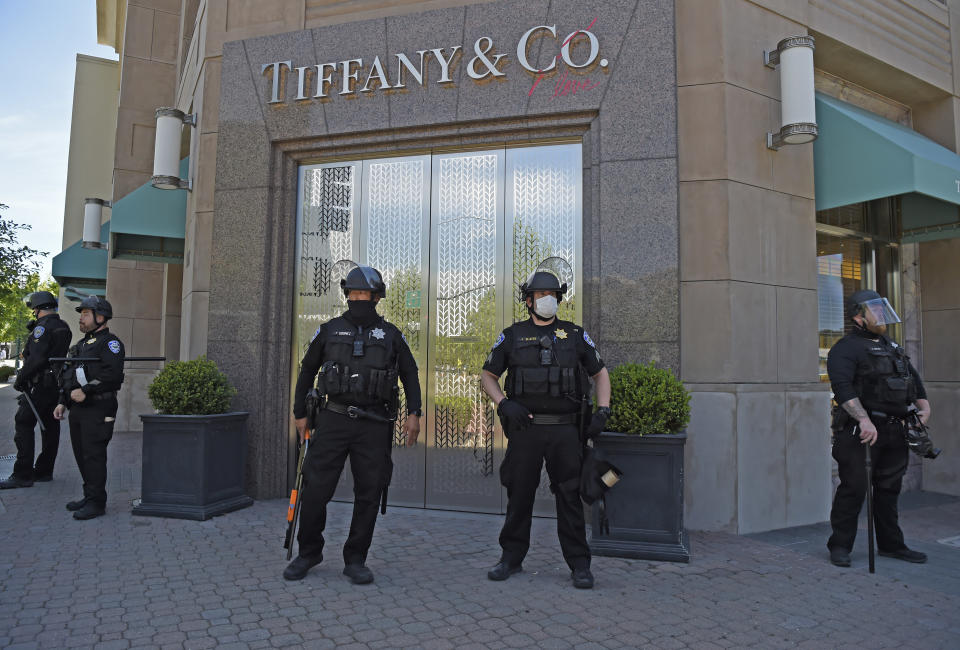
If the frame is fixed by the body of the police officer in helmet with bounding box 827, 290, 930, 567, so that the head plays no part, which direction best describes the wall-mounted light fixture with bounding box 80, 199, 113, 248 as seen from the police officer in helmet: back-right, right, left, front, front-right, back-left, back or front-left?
back-right

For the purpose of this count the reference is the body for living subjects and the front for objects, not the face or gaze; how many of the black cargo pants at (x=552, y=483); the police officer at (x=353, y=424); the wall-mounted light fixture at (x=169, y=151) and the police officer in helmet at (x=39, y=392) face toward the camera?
2

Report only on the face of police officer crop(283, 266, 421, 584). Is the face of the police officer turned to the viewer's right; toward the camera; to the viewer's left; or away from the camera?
toward the camera

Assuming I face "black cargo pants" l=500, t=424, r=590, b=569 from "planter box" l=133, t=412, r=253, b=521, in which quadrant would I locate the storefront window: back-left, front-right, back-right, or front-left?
front-left

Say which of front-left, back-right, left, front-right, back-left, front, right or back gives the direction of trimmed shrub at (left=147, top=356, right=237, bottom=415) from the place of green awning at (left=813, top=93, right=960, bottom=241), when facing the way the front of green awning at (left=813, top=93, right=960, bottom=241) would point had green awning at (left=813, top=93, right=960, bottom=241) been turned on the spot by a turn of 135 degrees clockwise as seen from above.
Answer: front-left

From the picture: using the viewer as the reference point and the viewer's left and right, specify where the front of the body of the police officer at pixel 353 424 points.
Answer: facing the viewer

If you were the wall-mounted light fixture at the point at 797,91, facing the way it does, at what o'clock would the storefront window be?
The storefront window is roughly at 8 o'clock from the wall-mounted light fixture.

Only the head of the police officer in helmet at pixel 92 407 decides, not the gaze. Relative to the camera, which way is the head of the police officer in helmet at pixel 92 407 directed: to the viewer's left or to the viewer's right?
to the viewer's left

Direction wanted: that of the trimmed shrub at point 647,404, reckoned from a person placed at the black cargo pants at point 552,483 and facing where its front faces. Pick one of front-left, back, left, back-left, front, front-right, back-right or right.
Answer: back-left

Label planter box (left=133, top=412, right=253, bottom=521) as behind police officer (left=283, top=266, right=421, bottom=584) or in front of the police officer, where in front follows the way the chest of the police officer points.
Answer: behind
